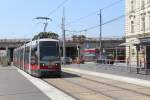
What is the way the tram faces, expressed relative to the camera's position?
facing the viewer and to the right of the viewer
